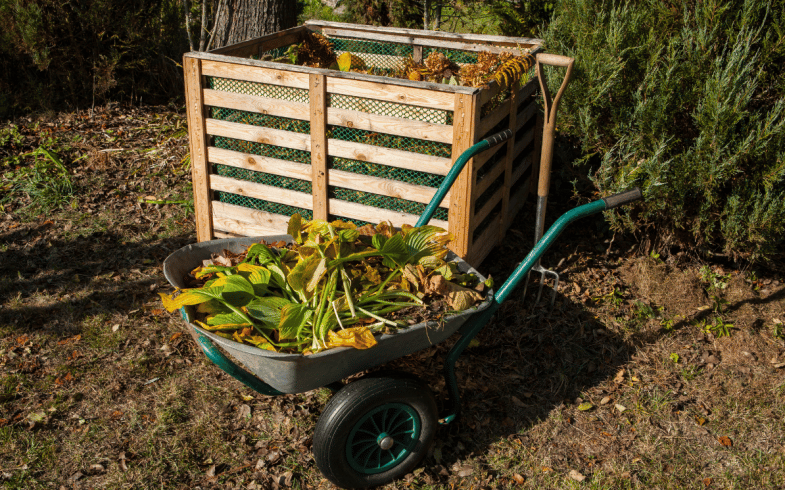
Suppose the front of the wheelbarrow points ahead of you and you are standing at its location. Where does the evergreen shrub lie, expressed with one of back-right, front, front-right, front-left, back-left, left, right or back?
back

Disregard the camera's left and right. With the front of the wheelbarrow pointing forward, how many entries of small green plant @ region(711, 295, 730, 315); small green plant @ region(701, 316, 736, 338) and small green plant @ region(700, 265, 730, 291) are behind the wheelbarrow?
3

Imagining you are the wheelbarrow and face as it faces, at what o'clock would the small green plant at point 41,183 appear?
The small green plant is roughly at 3 o'clock from the wheelbarrow.

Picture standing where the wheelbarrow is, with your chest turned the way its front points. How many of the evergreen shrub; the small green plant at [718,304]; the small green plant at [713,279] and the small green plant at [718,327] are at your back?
4

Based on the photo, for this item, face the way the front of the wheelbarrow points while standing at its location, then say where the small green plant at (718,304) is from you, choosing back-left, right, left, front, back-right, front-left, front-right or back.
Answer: back

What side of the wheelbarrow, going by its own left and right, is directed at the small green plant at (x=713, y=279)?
back

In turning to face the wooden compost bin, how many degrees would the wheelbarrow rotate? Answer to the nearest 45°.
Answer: approximately 135° to its right

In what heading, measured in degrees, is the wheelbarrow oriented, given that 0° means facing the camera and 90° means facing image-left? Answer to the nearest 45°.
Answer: approximately 45°

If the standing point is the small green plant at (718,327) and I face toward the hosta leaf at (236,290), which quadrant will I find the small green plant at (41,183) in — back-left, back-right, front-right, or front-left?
front-right
